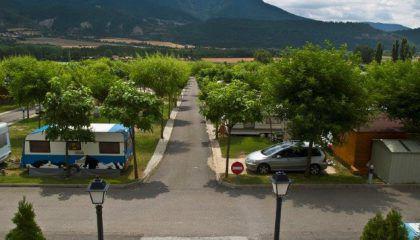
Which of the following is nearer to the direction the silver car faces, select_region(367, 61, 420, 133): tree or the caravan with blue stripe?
the caravan with blue stripe

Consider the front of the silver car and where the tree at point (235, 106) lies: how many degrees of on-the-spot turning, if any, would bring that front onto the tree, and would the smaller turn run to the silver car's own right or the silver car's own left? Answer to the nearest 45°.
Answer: approximately 45° to the silver car's own left

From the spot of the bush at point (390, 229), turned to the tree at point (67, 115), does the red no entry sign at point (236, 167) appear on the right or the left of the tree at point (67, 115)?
right

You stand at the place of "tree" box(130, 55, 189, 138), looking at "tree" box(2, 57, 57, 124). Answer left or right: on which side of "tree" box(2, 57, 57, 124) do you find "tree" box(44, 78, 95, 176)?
left

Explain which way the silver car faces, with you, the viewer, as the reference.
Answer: facing to the left of the viewer
